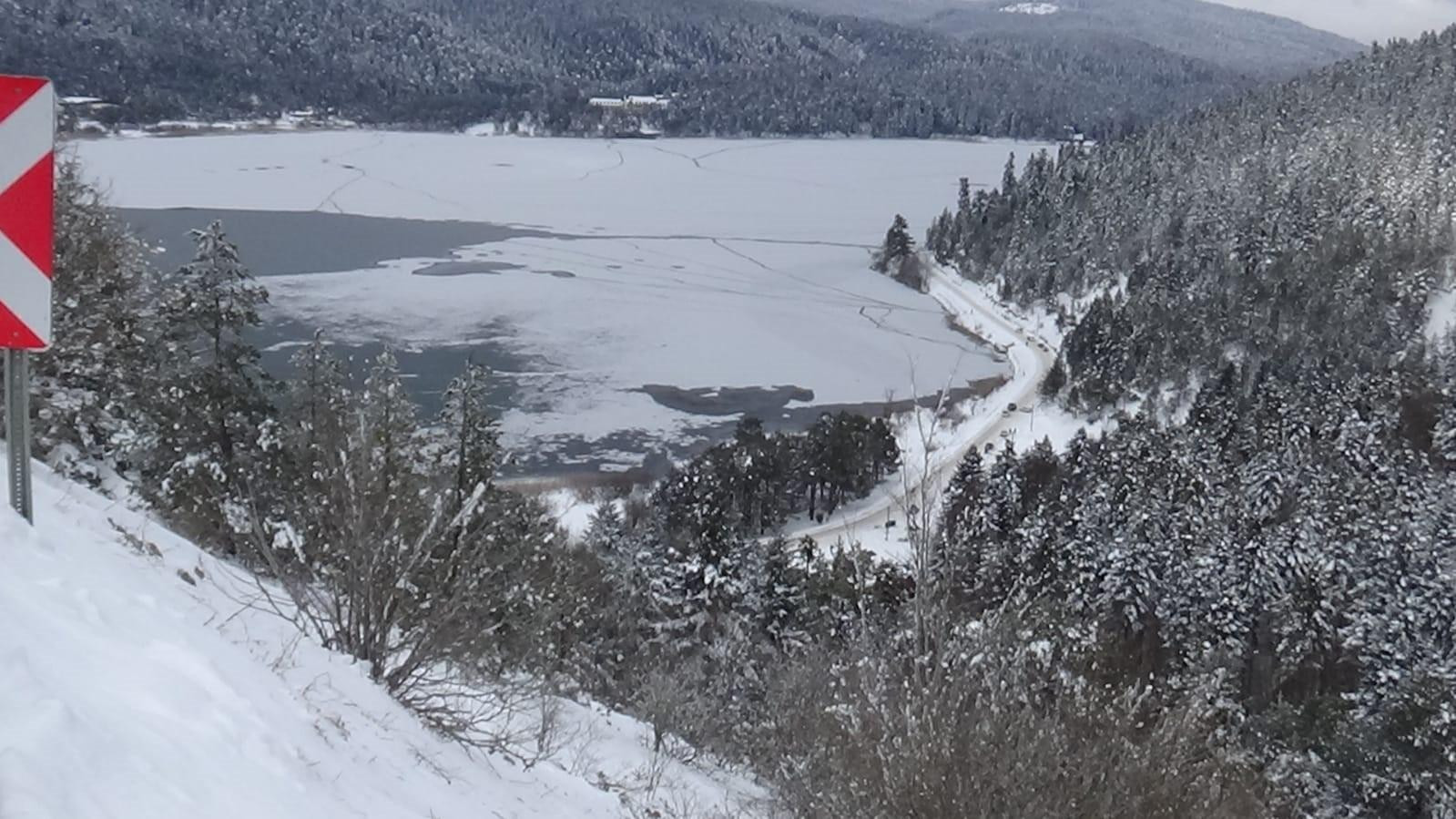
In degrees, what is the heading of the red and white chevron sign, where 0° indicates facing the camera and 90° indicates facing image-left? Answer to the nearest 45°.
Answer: approximately 0°

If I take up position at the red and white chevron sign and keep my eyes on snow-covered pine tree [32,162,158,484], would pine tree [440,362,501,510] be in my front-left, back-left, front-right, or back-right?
front-right

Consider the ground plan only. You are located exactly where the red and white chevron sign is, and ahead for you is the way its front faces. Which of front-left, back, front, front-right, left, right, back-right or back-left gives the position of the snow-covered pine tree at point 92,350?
back

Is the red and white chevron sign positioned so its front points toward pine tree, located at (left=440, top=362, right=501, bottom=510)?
no

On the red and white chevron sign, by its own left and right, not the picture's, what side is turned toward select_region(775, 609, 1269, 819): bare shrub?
left
